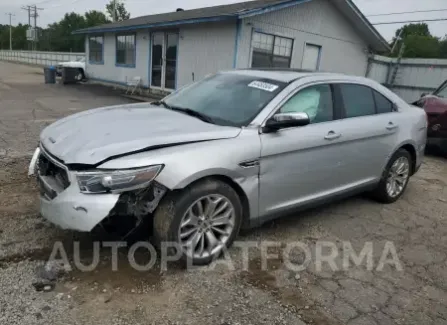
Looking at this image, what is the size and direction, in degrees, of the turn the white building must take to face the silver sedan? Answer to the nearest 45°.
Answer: approximately 45° to its left

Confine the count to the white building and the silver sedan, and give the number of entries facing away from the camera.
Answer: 0

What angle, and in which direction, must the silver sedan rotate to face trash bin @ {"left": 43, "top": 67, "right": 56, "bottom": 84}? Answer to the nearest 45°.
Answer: approximately 90° to its right

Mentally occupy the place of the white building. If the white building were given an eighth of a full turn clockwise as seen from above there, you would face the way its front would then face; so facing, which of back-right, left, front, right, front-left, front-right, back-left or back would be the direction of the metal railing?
front-right

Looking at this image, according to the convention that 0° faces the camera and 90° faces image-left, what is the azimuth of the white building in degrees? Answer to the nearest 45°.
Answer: approximately 45°

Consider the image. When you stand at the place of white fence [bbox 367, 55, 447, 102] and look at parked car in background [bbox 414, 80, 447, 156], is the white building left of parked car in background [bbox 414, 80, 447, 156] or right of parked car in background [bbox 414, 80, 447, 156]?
right

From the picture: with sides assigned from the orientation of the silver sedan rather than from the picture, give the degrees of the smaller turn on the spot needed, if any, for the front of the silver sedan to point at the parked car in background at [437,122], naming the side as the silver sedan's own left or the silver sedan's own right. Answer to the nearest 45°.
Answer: approximately 180°

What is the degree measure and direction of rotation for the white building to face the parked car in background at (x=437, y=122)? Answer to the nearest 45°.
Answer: approximately 90° to its left
